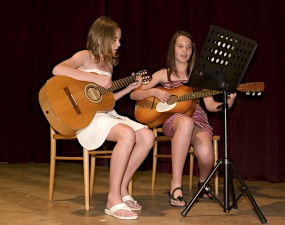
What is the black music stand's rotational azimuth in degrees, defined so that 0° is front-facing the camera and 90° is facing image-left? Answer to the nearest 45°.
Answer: approximately 135°

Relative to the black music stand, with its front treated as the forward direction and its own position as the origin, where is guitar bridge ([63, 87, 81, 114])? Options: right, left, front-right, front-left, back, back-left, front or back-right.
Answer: front-left
